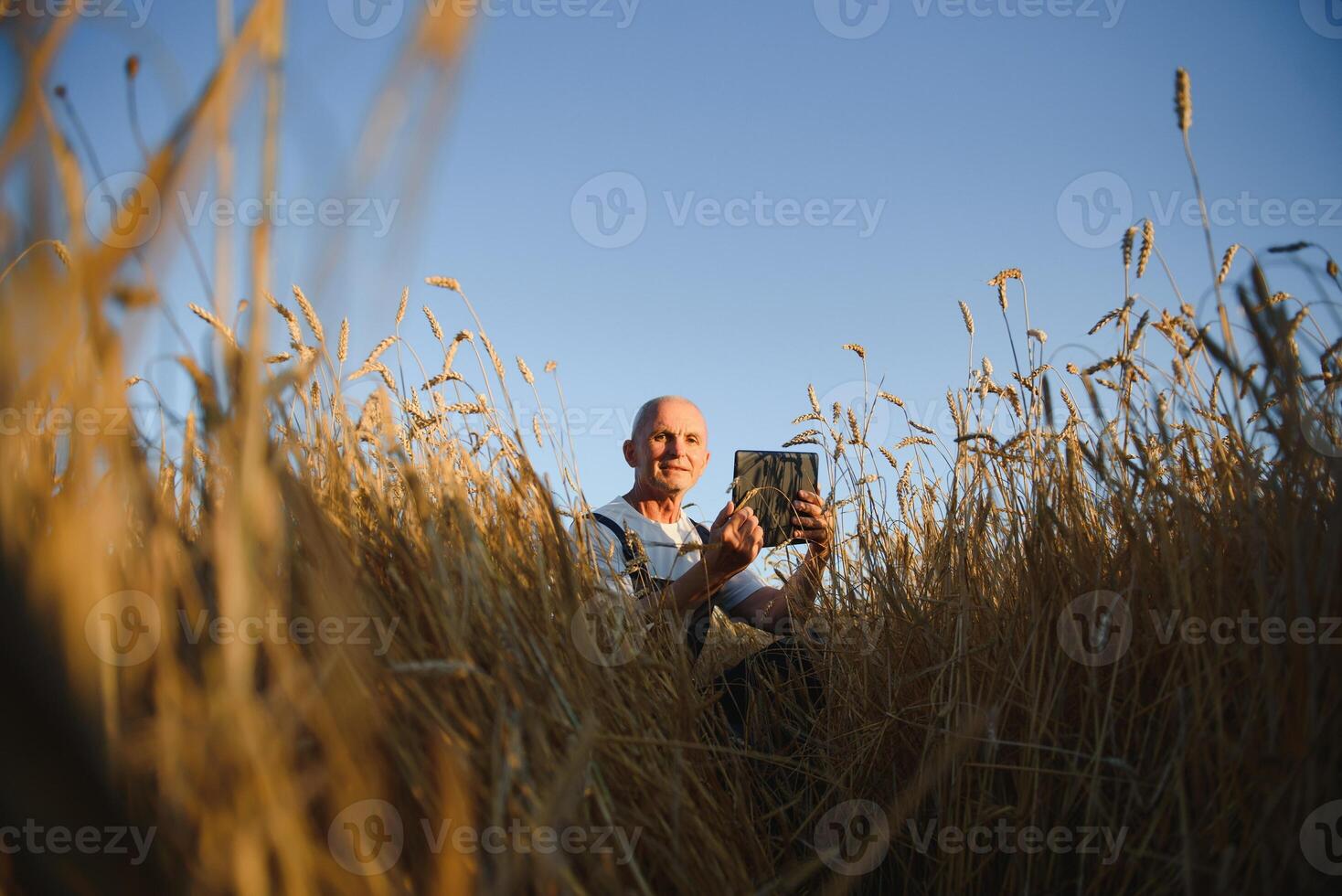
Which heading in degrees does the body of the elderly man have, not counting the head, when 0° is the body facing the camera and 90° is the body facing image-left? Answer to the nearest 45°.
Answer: approximately 315°
